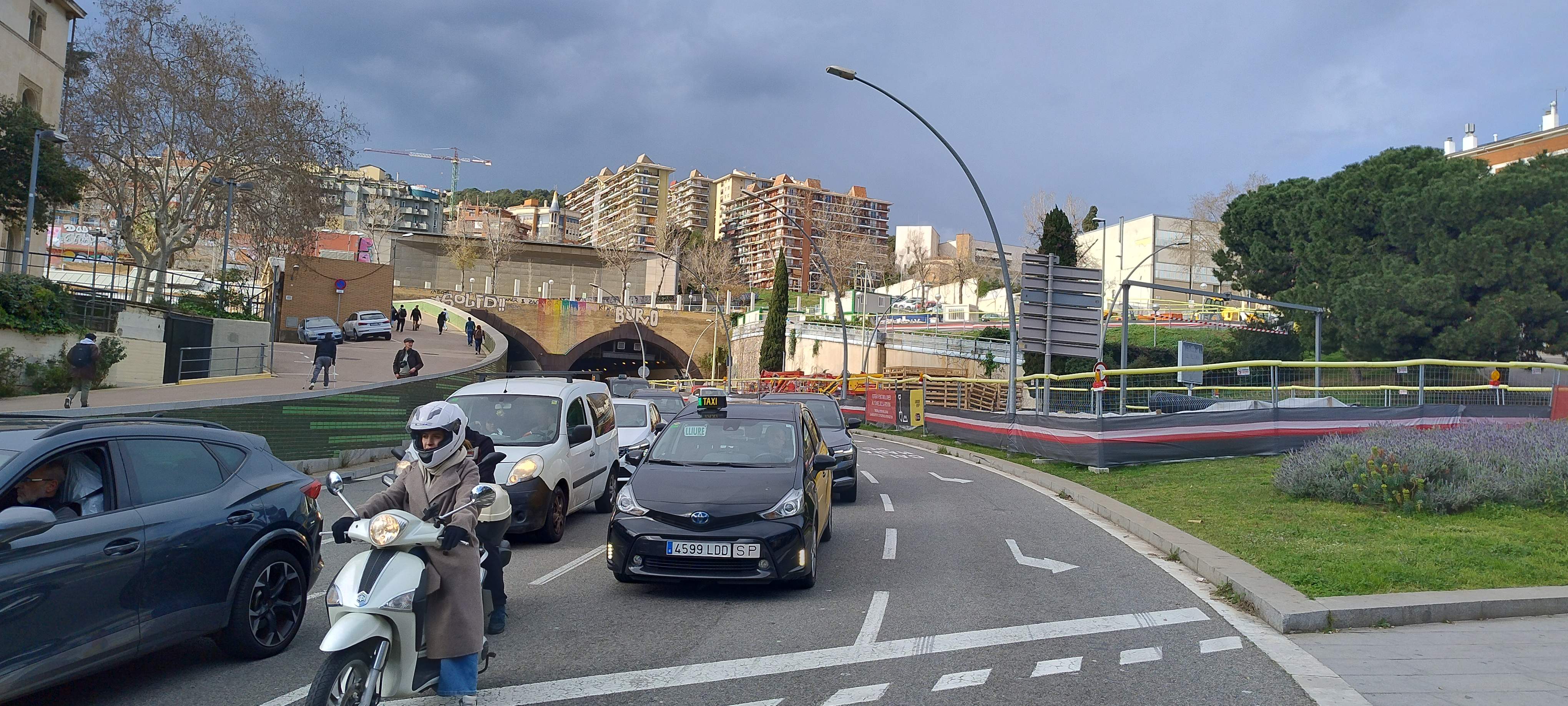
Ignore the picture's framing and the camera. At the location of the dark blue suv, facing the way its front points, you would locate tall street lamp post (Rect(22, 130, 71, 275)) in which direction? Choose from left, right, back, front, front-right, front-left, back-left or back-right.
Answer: back-right

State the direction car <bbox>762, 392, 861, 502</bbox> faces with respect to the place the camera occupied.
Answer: facing the viewer

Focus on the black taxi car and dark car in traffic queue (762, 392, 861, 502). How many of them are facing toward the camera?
2

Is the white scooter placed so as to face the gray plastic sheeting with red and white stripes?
no

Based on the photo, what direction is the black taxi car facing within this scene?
toward the camera

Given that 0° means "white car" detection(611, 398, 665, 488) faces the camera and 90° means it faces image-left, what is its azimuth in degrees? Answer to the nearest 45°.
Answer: approximately 45°

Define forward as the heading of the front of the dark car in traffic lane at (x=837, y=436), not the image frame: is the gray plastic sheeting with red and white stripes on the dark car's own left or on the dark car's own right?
on the dark car's own left

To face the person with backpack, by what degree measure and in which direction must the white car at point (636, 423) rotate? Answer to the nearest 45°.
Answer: approximately 90° to its right

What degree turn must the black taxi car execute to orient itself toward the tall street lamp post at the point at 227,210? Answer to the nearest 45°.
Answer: approximately 135° to its right

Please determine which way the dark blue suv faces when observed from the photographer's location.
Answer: facing the viewer and to the left of the viewer

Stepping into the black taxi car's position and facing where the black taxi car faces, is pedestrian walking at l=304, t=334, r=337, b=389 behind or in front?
behind

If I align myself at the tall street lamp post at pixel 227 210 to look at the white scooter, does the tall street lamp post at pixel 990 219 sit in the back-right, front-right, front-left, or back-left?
front-left

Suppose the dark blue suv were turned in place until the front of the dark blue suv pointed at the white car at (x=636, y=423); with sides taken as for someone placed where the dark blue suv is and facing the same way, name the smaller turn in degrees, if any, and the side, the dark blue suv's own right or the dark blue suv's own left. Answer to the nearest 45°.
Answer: approximately 180°

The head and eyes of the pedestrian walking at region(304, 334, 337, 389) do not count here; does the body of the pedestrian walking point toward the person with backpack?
no

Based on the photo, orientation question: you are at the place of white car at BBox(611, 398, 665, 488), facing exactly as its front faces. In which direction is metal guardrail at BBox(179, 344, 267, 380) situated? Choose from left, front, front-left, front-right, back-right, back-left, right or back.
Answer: right
